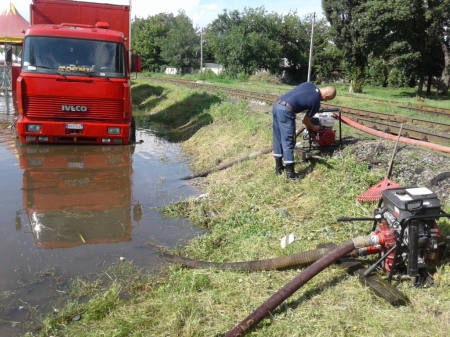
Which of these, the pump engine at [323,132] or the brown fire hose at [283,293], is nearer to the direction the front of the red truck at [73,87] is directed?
the brown fire hose

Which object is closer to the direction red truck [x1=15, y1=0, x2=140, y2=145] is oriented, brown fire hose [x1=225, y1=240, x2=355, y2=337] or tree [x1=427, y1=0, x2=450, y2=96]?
the brown fire hose

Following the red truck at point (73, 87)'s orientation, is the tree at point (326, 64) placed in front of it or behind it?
behind

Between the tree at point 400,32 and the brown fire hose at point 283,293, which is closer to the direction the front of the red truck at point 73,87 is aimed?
the brown fire hose

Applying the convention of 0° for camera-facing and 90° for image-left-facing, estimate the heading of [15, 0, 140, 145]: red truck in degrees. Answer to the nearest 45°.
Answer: approximately 0°

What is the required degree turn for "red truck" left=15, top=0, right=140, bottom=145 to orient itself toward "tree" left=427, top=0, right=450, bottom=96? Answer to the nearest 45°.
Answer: approximately 135° to its left

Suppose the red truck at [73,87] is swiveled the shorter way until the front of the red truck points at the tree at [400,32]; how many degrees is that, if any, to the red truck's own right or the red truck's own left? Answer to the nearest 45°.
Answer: approximately 135° to the red truck's own left

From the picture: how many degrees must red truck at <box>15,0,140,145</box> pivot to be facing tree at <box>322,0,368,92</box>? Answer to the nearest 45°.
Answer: approximately 135° to its left

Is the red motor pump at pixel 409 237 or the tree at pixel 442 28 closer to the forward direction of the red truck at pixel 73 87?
the red motor pump

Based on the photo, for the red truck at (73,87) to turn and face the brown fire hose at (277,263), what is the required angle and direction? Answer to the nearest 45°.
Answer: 0° — it already faces it
